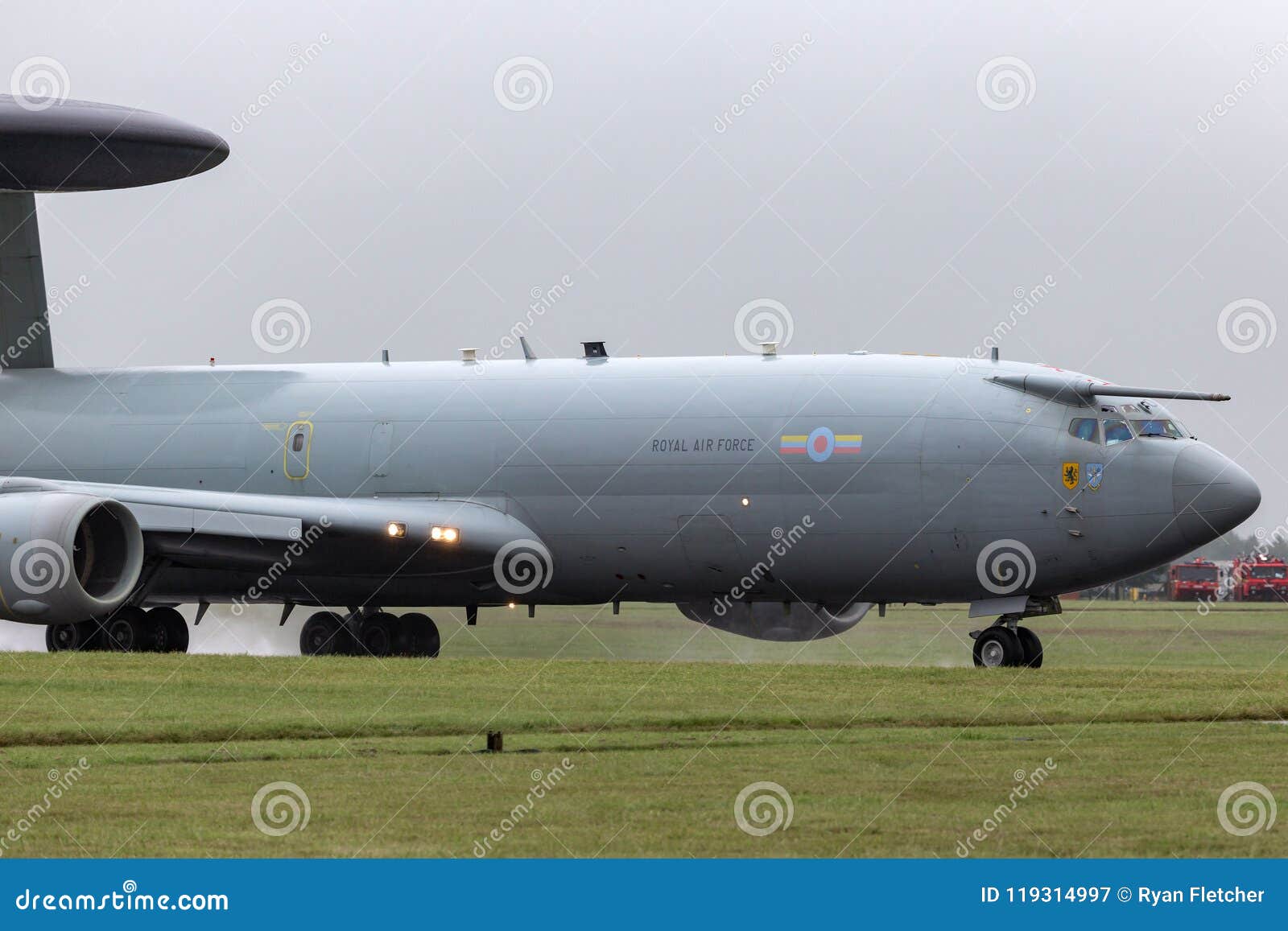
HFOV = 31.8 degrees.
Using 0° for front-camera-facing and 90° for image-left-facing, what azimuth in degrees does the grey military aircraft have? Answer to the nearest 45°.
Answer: approximately 315°
